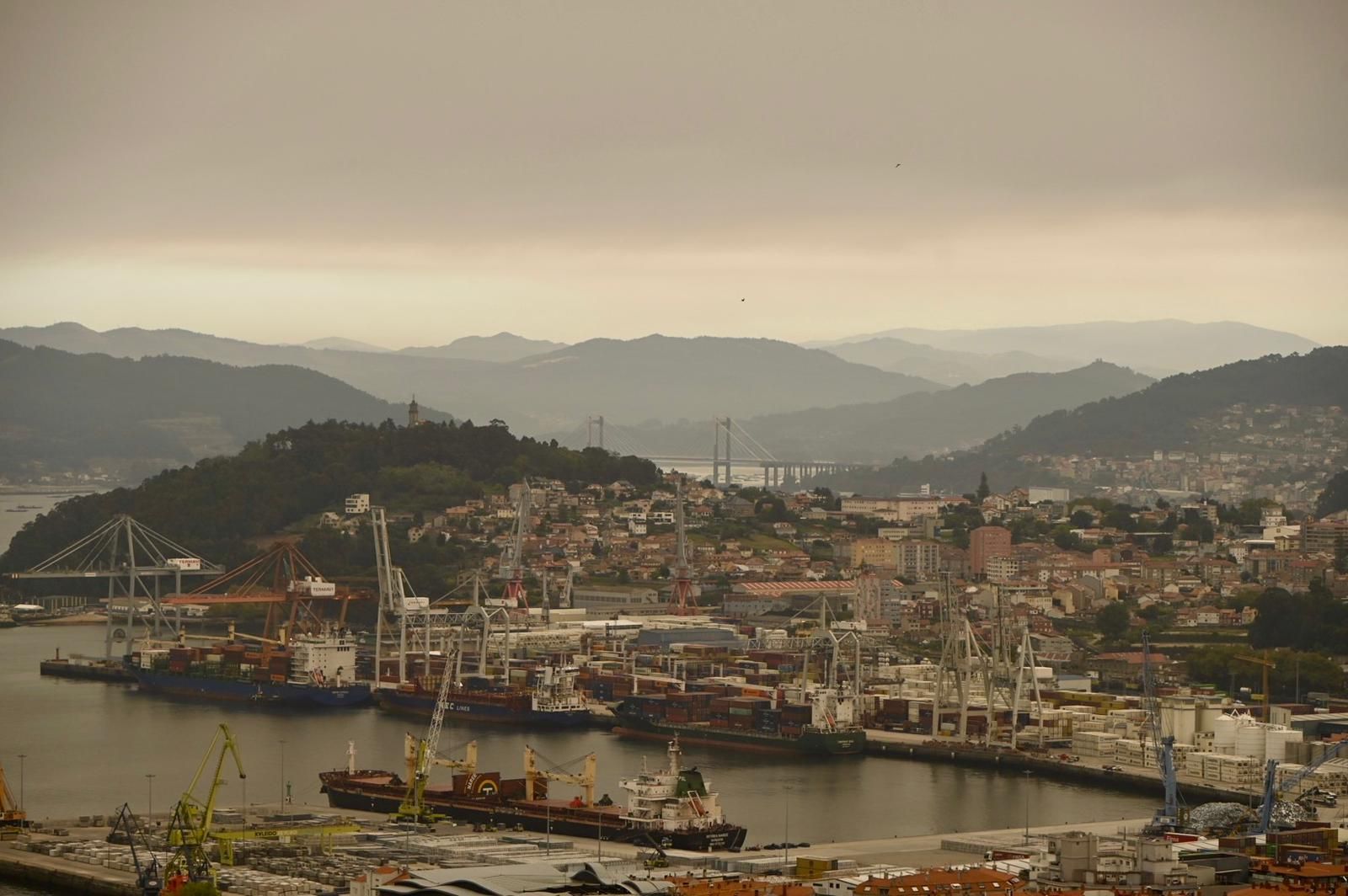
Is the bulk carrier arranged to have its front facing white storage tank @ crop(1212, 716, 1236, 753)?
no

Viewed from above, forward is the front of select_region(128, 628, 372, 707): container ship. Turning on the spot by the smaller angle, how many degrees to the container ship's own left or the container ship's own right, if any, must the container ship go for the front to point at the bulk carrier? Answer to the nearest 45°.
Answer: approximately 135° to the container ship's own left

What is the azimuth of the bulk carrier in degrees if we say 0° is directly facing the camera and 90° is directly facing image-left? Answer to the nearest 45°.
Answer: approximately 135°

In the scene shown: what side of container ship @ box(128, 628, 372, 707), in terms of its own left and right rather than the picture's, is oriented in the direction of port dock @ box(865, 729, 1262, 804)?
back

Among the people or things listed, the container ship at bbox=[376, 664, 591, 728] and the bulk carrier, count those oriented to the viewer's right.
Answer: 0

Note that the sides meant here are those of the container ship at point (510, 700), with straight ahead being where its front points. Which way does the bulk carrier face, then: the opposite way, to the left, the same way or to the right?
the same way

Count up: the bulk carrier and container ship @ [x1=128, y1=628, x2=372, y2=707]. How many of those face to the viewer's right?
0

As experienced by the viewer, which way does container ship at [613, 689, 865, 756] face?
facing away from the viewer and to the left of the viewer

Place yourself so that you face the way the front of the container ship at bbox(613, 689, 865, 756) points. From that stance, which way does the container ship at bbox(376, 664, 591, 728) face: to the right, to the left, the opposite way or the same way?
the same way

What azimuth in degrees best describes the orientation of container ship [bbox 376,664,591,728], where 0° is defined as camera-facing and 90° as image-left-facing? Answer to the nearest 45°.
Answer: approximately 135°

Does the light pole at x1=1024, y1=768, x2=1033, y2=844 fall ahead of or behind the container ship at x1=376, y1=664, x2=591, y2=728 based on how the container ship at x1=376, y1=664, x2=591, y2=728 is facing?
behind

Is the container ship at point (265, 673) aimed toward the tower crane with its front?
no

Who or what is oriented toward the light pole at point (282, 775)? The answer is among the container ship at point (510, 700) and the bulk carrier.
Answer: the bulk carrier

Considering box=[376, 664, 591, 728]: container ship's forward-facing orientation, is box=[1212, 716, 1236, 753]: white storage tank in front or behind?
behind

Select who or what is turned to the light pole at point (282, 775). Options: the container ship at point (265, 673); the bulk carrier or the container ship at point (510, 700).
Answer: the bulk carrier

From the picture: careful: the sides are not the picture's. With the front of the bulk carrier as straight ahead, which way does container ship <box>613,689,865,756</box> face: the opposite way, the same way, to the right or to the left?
the same way

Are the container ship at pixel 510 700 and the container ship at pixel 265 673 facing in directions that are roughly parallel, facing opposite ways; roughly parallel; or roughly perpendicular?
roughly parallel

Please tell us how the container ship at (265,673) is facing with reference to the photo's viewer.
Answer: facing away from the viewer and to the left of the viewer

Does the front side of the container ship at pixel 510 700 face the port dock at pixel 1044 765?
no

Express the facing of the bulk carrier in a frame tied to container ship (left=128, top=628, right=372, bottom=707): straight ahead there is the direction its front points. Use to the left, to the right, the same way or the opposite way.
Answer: the same way

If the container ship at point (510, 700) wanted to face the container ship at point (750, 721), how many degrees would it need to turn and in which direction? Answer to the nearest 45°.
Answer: approximately 180°
